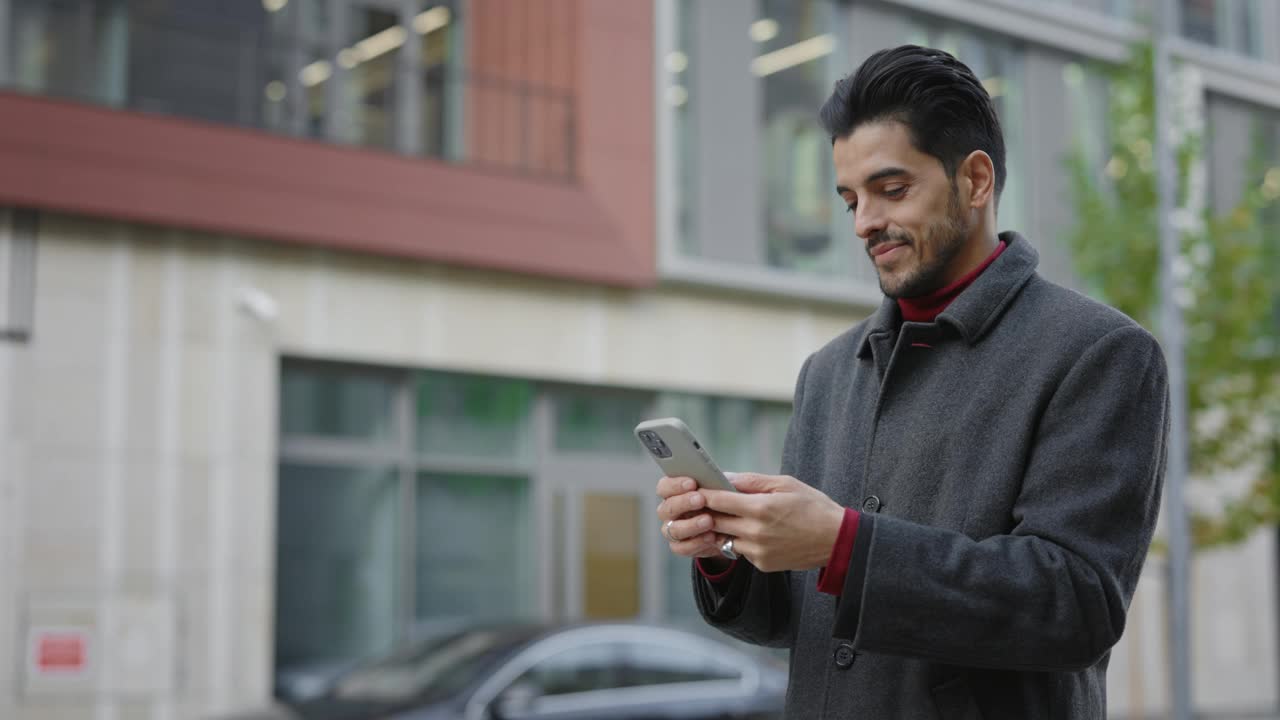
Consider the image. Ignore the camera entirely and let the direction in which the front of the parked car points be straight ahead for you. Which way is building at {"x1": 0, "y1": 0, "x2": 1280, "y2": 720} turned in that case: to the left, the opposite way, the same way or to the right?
to the left

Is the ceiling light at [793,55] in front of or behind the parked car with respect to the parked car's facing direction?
behind

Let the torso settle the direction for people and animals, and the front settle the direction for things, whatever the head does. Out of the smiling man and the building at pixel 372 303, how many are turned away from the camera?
0

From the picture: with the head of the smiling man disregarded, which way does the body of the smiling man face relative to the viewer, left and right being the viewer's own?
facing the viewer and to the left of the viewer

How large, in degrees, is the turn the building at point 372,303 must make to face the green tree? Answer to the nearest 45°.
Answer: approximately 45° to its left

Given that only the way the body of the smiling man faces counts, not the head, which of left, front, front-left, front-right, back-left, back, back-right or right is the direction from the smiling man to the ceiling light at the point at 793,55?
back-right

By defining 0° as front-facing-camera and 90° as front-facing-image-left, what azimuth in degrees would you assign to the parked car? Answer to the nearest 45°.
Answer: approximately 45°

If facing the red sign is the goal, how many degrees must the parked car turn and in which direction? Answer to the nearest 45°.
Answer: approximately 90° to its right

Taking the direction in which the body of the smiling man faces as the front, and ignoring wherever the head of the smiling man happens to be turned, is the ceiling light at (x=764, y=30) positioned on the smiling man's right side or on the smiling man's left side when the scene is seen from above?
on the smiling man's right side
